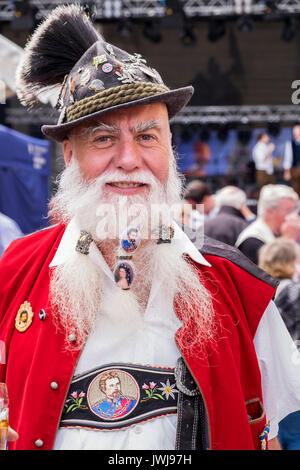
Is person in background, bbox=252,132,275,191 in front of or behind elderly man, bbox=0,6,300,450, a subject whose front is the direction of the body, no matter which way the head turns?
behind

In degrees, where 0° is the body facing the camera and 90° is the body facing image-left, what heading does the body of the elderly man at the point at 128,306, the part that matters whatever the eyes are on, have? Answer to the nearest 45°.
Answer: approximately 0°

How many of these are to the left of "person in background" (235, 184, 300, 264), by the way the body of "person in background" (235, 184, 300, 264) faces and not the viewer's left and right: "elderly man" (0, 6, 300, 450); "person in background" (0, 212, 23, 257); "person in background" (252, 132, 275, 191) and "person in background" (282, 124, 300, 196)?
2

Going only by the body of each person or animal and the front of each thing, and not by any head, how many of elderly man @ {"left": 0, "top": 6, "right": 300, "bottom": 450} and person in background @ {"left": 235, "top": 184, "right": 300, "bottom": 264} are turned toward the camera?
1
